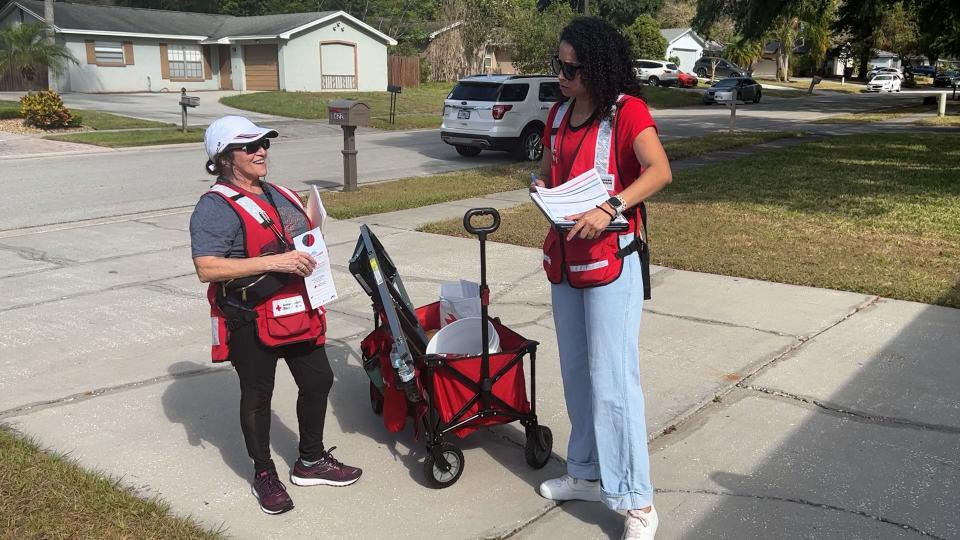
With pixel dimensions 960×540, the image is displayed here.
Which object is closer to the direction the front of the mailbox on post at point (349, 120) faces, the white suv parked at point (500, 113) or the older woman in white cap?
the white suv parked

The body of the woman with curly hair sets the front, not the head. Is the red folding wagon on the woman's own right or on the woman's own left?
on the woman's own right

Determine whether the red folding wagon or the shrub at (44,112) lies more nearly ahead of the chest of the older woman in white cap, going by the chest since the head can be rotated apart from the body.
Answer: the red folding wagon

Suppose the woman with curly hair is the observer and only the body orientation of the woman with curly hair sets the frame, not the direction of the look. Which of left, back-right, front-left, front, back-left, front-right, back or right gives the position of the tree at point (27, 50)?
right

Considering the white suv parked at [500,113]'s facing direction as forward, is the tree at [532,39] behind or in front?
in front

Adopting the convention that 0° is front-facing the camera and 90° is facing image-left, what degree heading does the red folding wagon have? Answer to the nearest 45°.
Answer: approximately 315°

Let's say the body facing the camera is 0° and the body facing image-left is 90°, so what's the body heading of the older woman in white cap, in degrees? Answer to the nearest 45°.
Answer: approximately 315°

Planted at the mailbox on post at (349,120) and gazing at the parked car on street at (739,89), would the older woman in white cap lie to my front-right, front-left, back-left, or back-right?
back-right
